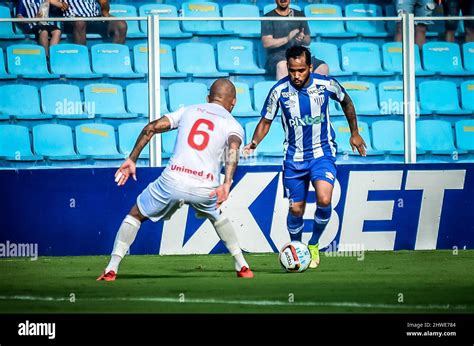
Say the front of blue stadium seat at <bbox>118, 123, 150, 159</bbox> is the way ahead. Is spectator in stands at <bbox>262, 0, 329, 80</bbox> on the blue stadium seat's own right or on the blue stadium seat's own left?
on the blue stadium seat's own left

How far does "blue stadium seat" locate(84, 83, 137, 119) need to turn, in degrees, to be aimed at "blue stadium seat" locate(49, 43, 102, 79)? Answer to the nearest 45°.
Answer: approximately 180°

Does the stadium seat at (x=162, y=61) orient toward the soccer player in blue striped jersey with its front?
yes

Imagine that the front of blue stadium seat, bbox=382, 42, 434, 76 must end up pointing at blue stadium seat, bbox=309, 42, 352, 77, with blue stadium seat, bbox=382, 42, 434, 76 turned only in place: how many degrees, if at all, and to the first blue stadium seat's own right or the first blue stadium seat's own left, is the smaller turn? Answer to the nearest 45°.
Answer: approximately 90° to the first blue stadium seat's own right

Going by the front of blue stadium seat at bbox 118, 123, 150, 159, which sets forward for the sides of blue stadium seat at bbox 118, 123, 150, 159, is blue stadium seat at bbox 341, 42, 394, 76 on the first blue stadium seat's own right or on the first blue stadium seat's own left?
on the first blue stadium seat's own left

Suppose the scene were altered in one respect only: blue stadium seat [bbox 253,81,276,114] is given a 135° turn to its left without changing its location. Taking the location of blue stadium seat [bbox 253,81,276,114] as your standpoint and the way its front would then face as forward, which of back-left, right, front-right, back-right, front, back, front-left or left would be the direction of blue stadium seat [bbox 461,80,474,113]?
front-right

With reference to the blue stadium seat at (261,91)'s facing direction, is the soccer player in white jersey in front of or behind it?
in front

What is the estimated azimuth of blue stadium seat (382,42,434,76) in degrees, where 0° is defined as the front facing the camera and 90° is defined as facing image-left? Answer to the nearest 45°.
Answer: approximately 0°

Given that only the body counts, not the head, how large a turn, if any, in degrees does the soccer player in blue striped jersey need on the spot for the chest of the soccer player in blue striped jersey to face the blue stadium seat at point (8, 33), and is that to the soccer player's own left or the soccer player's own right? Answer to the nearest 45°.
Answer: approximately 90° to the soccer player's own right

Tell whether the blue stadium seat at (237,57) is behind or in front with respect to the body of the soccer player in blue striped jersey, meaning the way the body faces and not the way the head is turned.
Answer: behind

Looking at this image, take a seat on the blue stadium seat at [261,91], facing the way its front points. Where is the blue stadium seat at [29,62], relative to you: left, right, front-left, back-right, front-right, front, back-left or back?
right

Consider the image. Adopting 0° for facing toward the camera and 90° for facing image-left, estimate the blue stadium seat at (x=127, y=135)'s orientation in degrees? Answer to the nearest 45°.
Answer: approximately 0°

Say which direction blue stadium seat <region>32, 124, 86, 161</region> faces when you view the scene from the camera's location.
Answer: facing the viewer and to the right of the viewer

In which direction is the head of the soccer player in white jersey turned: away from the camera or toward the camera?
away from the camera

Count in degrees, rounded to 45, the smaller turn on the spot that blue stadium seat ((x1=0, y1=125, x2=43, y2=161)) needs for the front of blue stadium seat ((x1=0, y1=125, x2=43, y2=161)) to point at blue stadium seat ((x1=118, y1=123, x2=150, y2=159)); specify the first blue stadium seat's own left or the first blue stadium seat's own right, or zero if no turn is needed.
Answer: approximately 45° to the first blue stadium seat's own left
